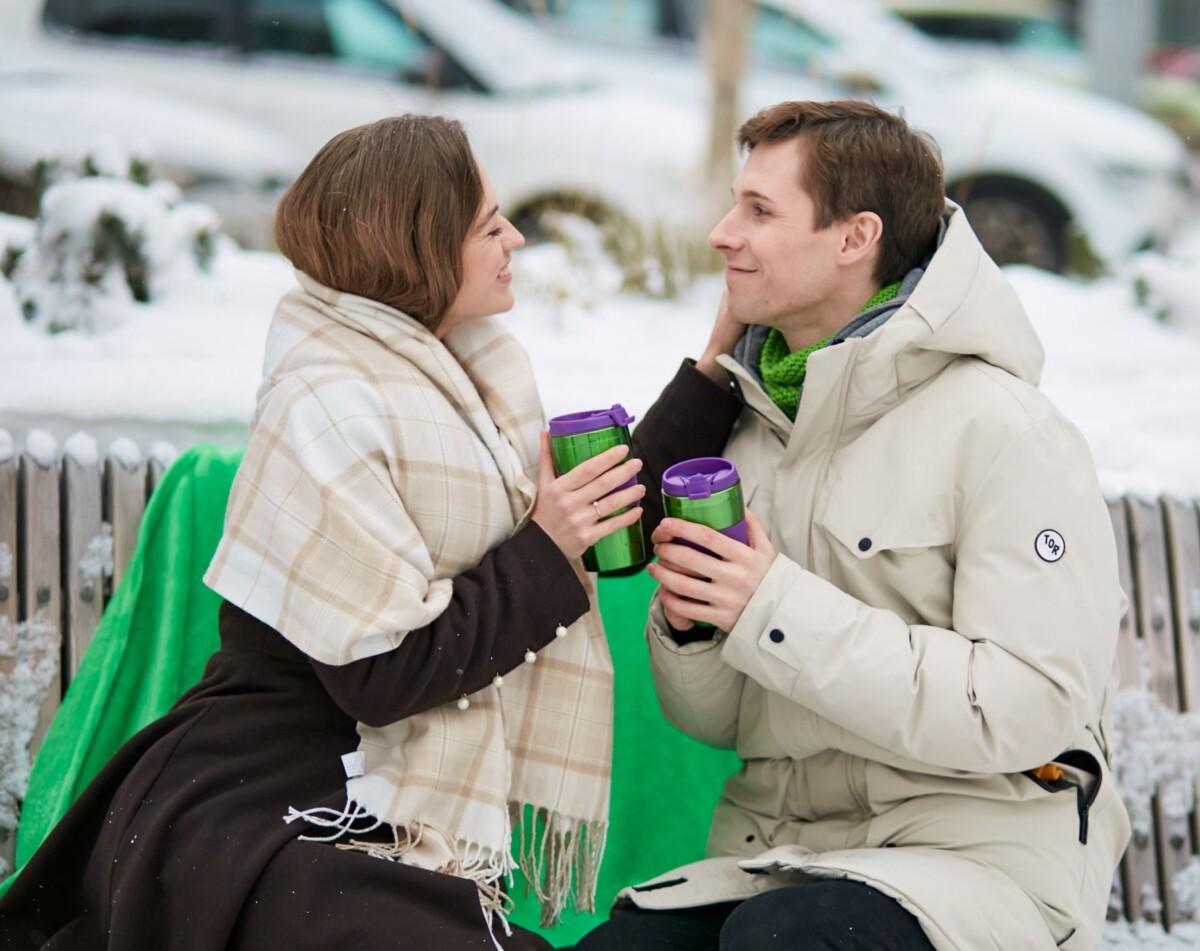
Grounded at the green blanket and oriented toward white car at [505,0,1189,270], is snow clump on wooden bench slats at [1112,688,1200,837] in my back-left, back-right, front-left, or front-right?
front-right

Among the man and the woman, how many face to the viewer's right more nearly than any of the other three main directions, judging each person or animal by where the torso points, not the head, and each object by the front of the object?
1

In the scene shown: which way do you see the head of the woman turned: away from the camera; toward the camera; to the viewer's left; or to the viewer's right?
to the viewer's right

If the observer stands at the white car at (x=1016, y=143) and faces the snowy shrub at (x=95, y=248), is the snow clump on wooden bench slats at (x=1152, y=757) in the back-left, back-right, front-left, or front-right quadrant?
front-left

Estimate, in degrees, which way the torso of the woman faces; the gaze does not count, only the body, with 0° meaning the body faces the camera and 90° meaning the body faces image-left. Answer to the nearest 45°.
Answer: approximately 270°

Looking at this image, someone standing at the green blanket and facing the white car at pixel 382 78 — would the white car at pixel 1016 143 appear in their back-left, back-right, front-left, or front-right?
front-right

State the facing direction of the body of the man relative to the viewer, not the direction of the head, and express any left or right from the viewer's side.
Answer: facing the viewer and to the left of the viewer

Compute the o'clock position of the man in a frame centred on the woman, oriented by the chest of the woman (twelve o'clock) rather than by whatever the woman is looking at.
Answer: The man is roughly at 12 o'clock from the woman.

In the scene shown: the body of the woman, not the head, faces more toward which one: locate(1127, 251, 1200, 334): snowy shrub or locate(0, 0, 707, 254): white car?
the snowy shrub

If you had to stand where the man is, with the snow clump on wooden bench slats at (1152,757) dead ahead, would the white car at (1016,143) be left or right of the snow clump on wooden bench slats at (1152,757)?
left

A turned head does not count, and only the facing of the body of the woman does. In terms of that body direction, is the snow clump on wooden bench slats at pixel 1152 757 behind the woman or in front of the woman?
in front

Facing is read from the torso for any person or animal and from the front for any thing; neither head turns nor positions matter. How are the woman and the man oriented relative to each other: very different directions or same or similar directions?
very different directions

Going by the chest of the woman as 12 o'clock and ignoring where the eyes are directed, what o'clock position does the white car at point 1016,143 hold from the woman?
The white car is roughly at 10 o'clock from the woman.
